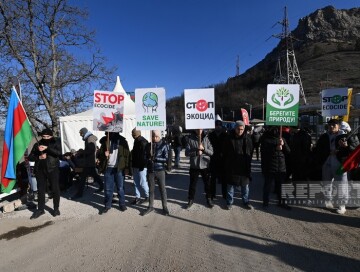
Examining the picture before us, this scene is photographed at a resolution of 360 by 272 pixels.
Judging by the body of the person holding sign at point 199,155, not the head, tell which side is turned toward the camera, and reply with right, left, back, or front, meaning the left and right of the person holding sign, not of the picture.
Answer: front

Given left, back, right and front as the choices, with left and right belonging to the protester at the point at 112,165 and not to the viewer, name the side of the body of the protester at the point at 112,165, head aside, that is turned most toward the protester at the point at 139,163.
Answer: left

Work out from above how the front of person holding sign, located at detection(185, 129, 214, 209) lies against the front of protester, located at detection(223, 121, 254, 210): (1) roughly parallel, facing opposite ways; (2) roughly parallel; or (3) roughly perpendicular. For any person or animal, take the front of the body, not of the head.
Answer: roughly parallel

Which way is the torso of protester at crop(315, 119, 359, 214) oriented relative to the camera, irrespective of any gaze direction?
toward the camera

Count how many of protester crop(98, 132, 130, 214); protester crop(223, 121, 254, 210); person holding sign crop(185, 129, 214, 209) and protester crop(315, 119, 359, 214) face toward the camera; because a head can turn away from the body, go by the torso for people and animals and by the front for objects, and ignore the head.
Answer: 4

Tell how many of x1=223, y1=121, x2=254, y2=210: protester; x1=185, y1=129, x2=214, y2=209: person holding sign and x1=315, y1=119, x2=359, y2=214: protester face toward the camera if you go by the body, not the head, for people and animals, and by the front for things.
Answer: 3

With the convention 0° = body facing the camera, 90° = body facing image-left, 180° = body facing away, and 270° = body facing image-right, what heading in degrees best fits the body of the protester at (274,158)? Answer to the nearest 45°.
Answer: approximately 315°

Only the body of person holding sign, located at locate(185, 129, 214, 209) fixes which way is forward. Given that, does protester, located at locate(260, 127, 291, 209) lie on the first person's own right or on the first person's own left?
on the first person's own left

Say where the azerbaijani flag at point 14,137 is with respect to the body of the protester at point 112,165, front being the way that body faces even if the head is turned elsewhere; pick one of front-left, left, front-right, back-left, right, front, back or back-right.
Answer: right

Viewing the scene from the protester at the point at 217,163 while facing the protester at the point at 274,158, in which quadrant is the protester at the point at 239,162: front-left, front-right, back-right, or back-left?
front-right

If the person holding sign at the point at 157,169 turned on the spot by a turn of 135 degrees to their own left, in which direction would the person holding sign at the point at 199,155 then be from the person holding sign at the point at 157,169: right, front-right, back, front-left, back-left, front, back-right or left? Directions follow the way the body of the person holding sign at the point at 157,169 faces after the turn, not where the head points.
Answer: front

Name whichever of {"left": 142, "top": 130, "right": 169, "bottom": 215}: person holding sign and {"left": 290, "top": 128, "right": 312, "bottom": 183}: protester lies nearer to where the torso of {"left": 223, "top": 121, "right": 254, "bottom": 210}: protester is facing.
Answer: the person holding sign

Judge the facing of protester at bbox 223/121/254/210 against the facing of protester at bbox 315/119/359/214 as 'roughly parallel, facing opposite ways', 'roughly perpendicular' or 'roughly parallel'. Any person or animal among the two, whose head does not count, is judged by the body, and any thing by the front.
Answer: roughly parallel

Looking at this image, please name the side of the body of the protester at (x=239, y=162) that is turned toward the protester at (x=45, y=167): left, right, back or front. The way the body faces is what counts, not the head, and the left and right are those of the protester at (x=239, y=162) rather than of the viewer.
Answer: right
